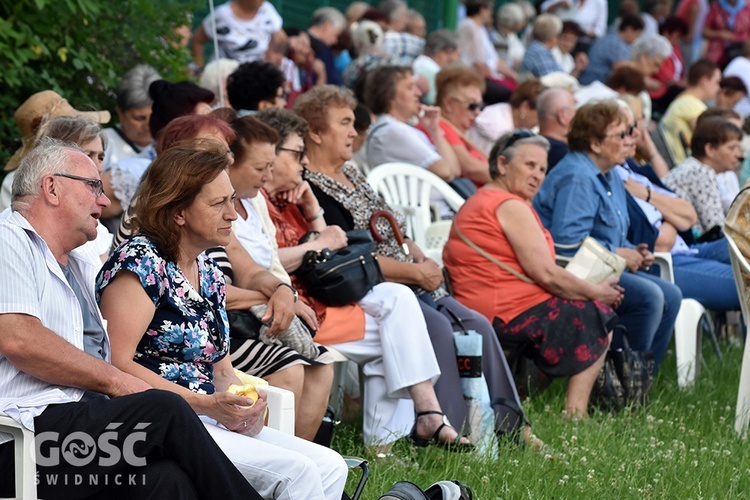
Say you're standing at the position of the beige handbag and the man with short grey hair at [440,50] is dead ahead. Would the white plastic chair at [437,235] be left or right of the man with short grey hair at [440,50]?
left

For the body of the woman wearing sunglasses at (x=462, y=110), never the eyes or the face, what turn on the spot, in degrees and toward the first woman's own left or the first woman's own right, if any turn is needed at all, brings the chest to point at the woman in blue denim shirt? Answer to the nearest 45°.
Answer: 0° — they already face them

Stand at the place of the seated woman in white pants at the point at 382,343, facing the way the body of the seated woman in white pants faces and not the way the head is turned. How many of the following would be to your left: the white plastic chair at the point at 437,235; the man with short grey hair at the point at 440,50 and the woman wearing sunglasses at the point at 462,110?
3

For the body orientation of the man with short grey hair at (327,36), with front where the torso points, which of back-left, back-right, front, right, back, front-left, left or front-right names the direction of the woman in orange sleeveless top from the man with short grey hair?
right

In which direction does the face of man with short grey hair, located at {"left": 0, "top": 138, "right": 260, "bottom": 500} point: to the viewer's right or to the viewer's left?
to the viewer's right

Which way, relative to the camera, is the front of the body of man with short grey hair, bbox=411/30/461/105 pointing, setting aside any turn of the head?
to the viewer's right

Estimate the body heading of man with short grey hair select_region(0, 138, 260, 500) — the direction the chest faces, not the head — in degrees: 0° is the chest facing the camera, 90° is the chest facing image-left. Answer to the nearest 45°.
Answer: approximately 270°

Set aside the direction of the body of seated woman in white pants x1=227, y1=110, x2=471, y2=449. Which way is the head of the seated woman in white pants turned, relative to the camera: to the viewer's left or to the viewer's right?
to the viewer's right

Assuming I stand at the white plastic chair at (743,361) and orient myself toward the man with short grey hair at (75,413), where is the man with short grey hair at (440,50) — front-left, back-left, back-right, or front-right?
back-right

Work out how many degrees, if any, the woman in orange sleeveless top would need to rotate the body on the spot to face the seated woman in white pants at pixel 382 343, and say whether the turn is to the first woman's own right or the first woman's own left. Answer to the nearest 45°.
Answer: approximately 135° to the first woman's own right

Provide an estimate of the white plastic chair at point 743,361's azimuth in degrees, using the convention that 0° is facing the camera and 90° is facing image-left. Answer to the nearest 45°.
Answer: approximately 270°

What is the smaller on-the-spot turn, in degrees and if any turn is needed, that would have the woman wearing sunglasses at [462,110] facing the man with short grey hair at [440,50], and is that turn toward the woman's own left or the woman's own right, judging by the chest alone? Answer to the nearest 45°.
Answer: approximately 135° to the woman's own left

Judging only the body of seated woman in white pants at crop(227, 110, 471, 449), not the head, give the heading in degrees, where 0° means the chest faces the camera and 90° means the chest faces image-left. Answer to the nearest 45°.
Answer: approximately 270°

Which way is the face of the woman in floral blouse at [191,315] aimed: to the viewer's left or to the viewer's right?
to the viewer's right
